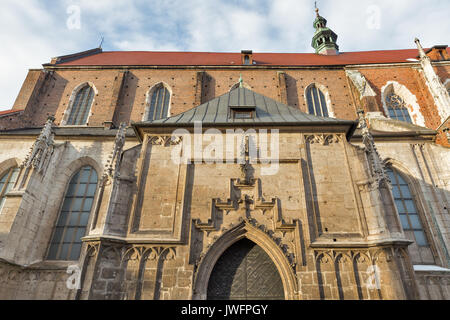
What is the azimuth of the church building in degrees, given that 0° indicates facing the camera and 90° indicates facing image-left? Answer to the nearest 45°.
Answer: approximately 0°
